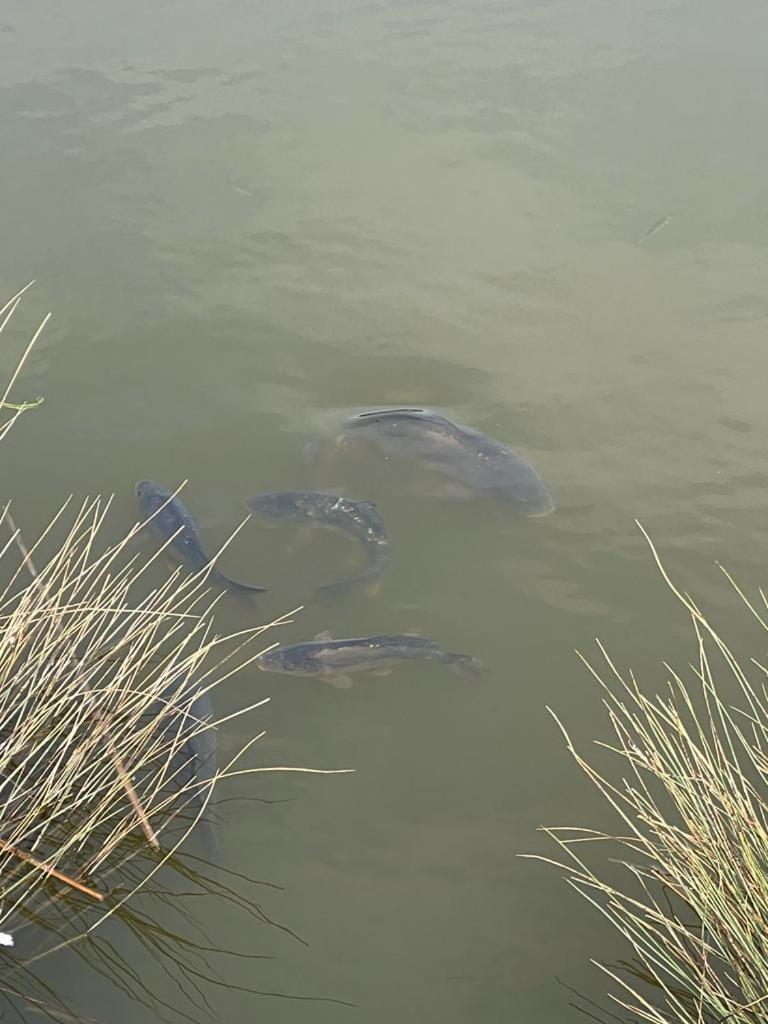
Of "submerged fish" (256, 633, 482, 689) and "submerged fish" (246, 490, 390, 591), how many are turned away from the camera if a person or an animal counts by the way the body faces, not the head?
0

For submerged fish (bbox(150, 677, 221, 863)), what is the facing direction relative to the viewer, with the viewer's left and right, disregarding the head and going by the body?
facing away from the viewer

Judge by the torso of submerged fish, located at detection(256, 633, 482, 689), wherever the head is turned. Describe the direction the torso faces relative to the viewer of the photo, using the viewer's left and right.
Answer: facing to the left of the viewer

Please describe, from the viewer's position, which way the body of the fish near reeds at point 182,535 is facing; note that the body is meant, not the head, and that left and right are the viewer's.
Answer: facing away from the viewer and to the left of the viewer

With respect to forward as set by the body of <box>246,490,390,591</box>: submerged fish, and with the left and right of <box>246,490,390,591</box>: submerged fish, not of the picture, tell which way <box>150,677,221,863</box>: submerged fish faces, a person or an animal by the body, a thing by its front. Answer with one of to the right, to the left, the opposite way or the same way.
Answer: to the right

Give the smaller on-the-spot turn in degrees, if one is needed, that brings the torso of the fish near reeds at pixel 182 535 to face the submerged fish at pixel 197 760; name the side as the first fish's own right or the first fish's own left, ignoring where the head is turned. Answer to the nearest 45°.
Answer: approximately 135° to the first fish's own left

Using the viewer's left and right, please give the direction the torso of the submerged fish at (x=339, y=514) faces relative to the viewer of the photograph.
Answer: facing to the left of the viewer
